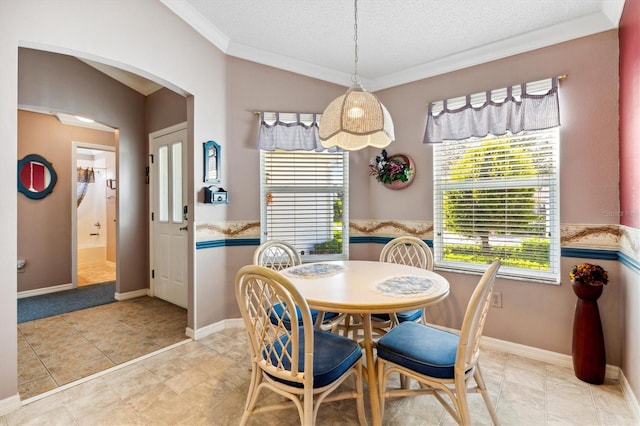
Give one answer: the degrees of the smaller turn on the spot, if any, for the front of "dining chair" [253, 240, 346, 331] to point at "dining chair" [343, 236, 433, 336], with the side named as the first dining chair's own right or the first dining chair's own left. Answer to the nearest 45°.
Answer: approximately 45° to the first dining chair's own left

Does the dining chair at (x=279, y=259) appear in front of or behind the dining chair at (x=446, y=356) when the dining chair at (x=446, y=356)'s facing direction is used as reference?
in front

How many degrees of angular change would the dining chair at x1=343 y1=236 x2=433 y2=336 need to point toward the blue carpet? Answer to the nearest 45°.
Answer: approximately 45° to its right

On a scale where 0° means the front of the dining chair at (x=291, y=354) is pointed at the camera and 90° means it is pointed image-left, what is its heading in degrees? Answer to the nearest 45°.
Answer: approximately 225°

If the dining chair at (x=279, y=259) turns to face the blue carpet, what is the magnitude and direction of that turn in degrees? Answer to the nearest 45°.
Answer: approximately 180°

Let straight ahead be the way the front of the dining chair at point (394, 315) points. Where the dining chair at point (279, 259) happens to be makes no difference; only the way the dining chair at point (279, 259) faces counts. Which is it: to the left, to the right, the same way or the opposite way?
to the left

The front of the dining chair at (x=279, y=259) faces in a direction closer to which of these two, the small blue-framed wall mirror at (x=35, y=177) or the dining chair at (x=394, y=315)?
the dining chair

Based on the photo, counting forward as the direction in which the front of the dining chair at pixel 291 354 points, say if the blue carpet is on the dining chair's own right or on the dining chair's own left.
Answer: on the dining chair's own left

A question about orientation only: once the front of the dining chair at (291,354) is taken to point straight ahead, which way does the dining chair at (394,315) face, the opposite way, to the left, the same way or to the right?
the opposite way

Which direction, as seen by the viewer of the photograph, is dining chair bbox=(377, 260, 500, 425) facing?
facing away from the viewer and to the left of the viewer

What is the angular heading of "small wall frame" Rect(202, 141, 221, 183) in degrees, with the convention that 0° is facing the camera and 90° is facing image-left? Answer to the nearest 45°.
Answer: approximately 315°

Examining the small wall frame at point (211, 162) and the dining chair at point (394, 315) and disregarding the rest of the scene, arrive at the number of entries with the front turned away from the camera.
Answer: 0

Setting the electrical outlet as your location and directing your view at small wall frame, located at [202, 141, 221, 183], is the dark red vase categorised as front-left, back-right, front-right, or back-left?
back-left

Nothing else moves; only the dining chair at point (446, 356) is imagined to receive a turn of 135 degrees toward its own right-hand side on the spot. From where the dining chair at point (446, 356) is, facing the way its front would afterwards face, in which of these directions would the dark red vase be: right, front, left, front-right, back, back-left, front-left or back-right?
front-left
